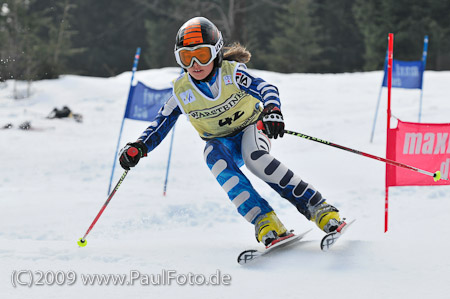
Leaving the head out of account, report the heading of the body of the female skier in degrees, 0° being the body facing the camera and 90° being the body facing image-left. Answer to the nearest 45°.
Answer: approximately 0°

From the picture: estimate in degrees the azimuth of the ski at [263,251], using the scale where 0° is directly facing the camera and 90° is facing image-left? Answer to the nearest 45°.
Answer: approximately 45°

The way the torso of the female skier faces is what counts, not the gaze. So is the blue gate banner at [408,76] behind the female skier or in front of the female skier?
behind
